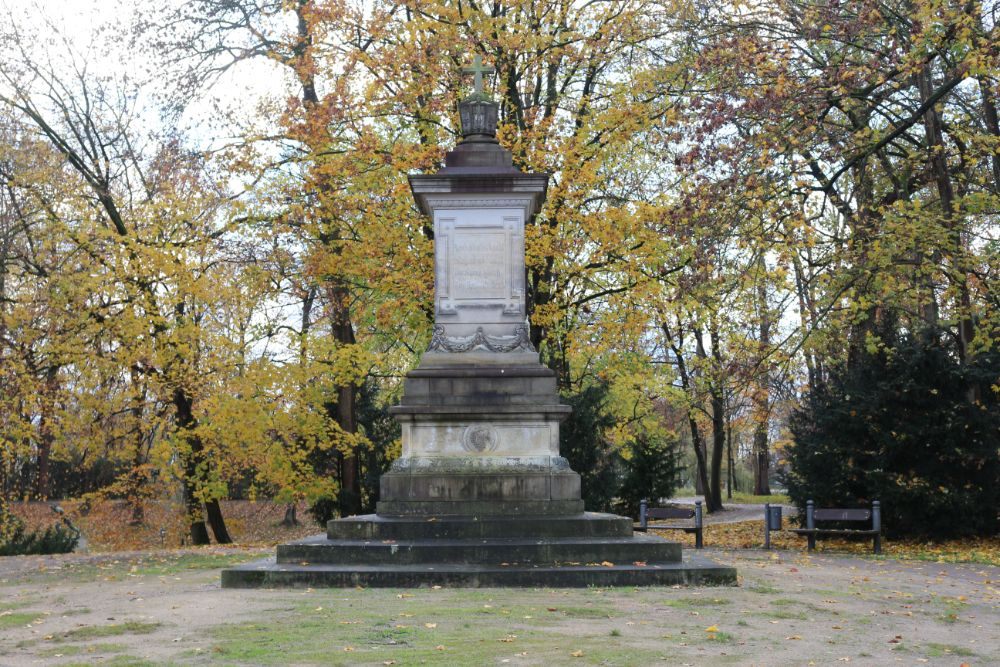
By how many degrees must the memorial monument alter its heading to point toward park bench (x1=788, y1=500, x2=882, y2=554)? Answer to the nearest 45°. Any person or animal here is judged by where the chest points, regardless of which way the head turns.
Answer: approximately 135° to its left

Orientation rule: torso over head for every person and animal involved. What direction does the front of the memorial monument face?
toward the camera

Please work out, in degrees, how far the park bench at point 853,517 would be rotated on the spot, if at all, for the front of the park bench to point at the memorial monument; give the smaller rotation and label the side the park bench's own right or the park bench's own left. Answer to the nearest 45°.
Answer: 0° — it already faces it

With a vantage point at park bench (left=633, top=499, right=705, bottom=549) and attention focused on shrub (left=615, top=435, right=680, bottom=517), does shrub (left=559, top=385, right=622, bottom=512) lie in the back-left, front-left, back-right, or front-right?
front-left

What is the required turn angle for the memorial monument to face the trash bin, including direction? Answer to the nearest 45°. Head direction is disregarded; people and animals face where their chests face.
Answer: approximately 135° to its left

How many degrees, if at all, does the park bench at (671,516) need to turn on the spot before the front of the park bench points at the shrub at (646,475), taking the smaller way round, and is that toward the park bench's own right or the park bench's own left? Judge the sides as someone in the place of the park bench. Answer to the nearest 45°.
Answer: approximately 135° to the park bench's own right

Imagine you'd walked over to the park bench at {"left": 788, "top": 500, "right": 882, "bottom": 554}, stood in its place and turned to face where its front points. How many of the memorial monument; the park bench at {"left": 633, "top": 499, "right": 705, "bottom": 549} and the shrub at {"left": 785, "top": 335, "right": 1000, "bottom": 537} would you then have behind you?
1

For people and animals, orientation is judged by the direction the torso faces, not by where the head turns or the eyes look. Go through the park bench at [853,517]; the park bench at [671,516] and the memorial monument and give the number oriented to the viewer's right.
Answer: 0

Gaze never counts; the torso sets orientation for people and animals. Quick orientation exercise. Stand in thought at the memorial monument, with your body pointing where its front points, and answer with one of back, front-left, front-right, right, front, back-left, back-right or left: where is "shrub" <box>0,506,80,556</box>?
back-right

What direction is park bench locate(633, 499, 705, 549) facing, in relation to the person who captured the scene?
facing the viewer and to the left of the viewer

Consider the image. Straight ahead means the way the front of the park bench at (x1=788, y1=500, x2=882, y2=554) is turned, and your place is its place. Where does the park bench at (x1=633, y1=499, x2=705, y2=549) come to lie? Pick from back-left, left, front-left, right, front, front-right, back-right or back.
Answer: front-right

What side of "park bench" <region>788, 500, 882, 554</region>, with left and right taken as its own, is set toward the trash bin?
right

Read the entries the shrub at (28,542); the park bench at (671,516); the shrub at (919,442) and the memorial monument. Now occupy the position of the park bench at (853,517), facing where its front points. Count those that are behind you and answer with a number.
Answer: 1

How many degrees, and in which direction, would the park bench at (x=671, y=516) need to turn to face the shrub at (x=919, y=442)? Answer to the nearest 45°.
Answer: approximately 135° to its left
